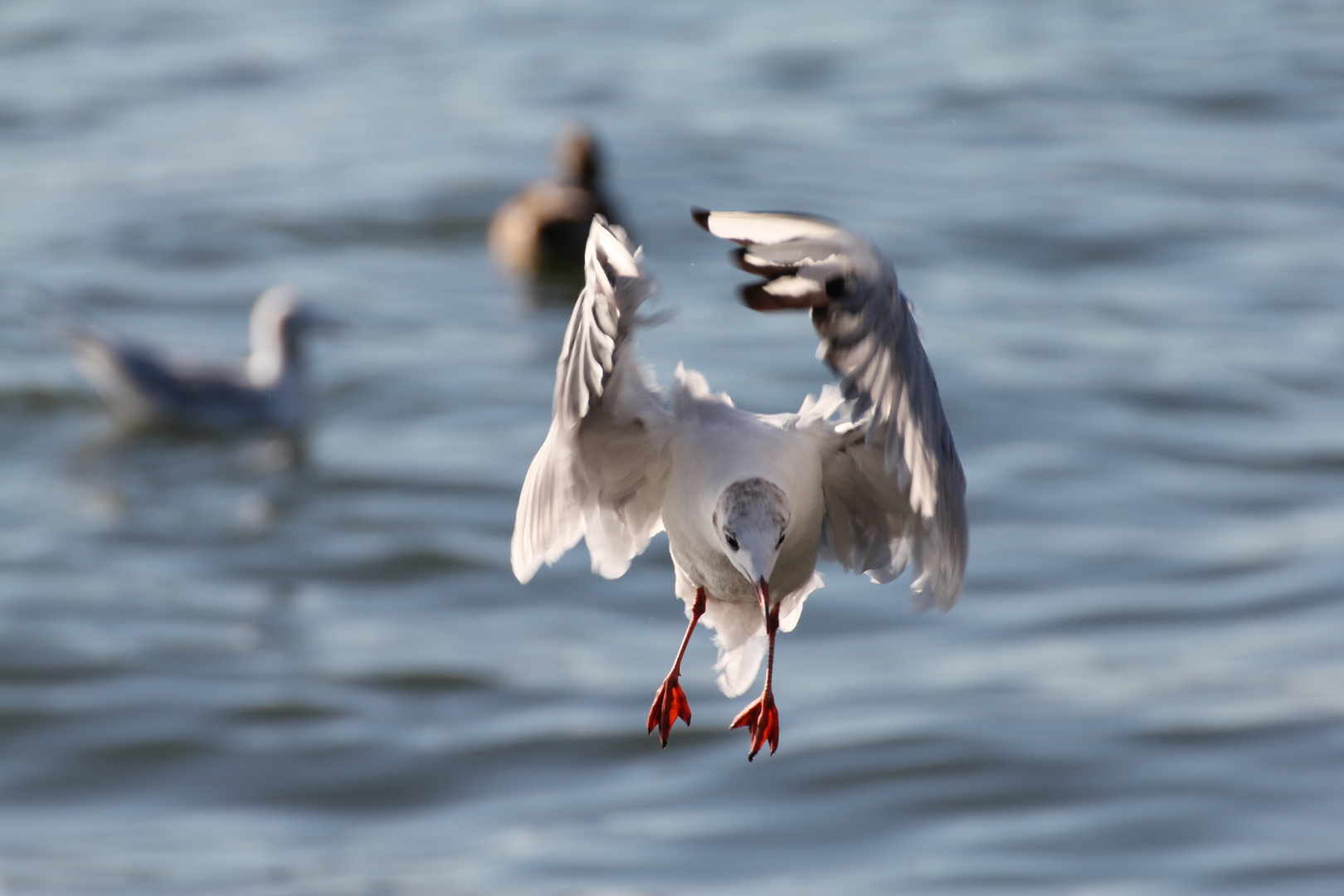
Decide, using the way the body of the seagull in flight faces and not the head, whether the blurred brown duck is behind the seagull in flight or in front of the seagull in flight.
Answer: behind

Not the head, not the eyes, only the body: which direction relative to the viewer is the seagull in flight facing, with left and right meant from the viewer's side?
facing the viewer

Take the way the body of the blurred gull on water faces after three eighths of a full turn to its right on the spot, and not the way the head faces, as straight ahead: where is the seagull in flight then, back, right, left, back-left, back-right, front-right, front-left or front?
front-left

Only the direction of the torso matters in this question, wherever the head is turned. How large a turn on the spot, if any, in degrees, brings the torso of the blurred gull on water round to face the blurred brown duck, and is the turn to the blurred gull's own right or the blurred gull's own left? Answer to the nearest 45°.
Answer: approximately 45° to the blurred gull's own left

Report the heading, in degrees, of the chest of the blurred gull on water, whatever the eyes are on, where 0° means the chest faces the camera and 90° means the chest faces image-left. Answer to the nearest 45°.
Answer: approximately 270°
